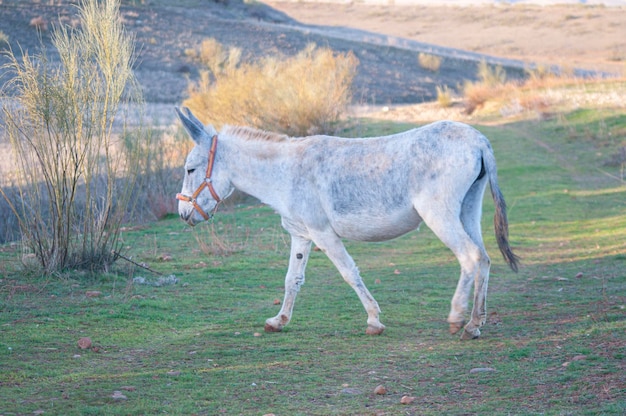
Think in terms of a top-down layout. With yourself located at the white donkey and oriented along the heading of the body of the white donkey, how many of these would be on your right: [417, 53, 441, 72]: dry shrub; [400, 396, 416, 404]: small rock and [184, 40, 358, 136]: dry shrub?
2

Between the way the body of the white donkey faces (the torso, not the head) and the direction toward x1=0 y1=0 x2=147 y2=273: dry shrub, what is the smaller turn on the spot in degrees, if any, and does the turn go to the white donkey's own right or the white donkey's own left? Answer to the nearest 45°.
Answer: approximately 45° to the white donkey's own right

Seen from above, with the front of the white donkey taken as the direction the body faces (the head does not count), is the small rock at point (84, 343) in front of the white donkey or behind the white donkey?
in front

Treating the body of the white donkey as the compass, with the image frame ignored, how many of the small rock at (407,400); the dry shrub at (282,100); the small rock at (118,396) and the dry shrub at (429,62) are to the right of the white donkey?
2

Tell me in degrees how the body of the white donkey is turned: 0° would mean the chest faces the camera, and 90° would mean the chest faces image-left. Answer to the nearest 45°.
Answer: approximately 90°

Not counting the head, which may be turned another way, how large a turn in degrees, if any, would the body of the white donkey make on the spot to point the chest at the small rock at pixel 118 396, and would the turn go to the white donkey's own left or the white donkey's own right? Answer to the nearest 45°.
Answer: approximately 45° to the white donkey's own left

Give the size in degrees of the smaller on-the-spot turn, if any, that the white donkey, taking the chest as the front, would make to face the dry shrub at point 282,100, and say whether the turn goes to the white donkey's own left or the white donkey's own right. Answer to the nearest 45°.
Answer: approximately 90° to the white donkey's own right

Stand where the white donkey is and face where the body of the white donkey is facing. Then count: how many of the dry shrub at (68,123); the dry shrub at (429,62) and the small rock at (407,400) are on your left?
1

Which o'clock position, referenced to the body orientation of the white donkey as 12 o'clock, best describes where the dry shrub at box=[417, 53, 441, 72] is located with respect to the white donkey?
The dry shrub is roughly at 3 o'clock from the white donkey.

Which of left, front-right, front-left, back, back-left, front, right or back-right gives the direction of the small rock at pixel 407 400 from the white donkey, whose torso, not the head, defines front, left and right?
left
